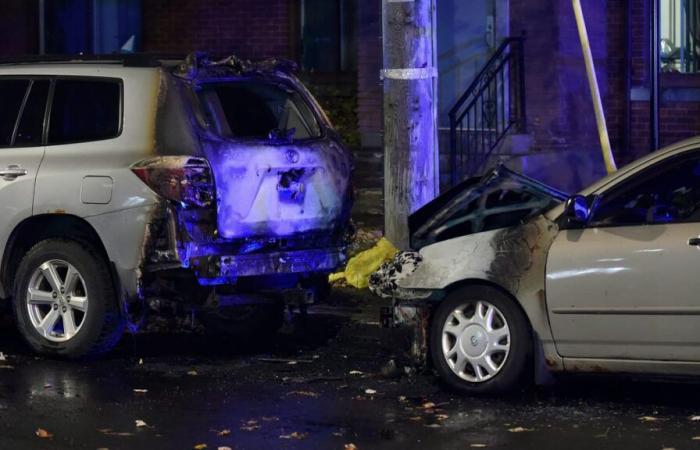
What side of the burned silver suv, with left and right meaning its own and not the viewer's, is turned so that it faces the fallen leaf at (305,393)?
back

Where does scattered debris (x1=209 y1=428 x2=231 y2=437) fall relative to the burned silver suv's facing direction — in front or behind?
behind

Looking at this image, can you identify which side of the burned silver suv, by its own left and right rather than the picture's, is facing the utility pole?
back

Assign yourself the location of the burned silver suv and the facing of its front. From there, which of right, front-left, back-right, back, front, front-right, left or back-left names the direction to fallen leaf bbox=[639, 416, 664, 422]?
back

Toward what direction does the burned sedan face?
to the viewer's left

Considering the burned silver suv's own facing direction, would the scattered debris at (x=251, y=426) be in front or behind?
behind

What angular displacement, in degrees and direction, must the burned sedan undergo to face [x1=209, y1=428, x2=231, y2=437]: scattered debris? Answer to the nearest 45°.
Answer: approximately 45° to its left

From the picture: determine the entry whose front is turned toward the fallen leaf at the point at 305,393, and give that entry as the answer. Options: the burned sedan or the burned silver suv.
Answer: the burned sedan

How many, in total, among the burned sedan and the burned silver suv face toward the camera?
0

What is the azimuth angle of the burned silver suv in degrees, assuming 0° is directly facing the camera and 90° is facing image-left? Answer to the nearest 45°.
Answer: approximately 135°
